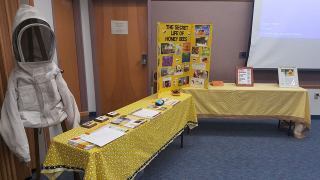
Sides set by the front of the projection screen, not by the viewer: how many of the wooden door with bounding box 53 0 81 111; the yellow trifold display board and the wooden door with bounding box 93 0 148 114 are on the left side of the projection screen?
0

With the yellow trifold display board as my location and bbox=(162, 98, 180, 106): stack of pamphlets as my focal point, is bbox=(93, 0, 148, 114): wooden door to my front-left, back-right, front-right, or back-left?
back-right

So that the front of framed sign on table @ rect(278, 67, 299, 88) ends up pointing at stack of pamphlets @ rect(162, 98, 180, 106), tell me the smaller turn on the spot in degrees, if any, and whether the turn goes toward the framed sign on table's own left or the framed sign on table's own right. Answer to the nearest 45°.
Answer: approximately 45° to the framed sign on table's own right

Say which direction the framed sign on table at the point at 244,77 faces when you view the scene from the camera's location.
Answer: facing the viewer

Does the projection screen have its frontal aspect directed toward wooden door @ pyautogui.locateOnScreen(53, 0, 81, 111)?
no

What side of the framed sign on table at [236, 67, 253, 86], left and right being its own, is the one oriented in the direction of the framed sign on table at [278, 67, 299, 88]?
left

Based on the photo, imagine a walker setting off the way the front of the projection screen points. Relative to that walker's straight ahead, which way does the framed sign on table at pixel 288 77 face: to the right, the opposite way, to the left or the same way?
the same way

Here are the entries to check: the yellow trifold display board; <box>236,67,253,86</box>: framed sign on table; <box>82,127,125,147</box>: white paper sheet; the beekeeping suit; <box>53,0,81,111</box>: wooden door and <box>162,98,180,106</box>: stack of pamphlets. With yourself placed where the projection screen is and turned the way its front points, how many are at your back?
0

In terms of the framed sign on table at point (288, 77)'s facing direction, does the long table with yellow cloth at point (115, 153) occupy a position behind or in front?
in front

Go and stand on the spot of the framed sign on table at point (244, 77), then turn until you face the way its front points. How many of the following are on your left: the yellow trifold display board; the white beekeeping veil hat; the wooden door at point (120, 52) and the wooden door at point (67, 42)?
0

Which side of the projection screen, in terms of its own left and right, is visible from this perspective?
front

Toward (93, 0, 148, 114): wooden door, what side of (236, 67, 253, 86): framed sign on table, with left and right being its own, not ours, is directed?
right

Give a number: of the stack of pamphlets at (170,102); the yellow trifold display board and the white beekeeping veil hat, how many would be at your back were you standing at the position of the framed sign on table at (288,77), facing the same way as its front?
0

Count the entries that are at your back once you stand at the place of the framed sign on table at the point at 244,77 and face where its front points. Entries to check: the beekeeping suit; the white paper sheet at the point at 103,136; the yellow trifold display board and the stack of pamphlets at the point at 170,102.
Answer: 0

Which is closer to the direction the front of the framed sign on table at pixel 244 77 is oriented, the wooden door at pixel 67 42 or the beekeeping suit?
the beekeeping suit

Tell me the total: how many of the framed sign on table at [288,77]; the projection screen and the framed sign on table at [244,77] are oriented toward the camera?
3

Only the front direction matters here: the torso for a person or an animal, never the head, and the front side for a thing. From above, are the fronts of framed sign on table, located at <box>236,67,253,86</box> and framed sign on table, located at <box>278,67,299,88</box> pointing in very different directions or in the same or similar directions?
same or similar directions

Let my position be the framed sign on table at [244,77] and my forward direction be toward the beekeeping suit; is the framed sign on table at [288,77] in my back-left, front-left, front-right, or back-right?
back-left

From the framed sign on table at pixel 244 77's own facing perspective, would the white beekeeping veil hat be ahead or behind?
ahead
